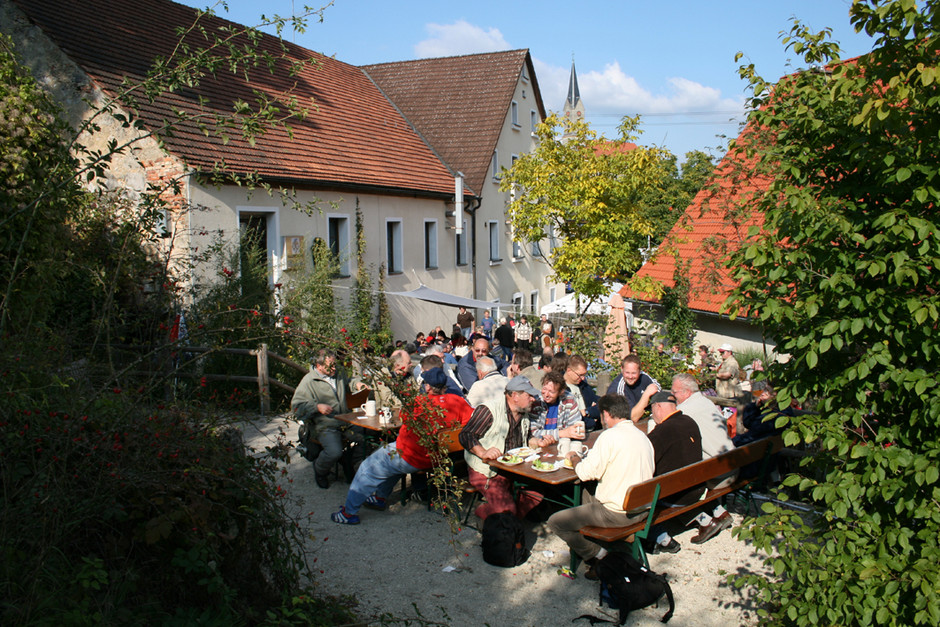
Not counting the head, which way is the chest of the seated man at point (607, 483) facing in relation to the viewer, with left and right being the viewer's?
facing away from the viewer and to the left of the viewer

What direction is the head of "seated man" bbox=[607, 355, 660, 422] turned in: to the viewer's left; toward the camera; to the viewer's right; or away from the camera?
toward the camera

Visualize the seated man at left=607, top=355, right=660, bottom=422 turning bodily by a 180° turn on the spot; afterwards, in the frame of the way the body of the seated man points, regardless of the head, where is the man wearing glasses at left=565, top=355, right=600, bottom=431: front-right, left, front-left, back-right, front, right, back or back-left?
left

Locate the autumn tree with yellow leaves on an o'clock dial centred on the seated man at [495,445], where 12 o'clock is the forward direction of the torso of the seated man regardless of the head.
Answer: The autumn tree with yellow leaves is roughly at 8 o'clock from the seated man.

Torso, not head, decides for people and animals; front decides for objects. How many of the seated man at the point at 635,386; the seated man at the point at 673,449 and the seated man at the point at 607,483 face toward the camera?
1

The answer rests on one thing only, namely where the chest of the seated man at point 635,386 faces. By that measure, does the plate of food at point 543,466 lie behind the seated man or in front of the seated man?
in front

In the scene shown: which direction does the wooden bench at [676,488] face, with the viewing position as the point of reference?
facing away from the viewer and to the left of the viewer

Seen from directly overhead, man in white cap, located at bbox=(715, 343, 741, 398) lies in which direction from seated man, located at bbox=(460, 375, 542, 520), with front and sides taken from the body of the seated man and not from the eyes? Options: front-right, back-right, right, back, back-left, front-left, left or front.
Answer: left

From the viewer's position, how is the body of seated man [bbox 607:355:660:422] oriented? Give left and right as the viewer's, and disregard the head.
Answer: facing the viewer

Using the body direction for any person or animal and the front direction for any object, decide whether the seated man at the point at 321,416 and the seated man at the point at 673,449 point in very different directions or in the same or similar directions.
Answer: very different directions

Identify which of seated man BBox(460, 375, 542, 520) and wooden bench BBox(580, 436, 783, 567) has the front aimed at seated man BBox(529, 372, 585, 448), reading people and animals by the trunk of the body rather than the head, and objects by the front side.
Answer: the wooden bench

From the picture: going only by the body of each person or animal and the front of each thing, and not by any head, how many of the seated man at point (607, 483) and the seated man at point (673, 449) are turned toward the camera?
0

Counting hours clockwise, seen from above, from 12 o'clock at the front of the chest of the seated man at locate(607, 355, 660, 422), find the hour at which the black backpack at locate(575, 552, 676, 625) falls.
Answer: The black backpack is roughly at 12 o'clock from the seated man.

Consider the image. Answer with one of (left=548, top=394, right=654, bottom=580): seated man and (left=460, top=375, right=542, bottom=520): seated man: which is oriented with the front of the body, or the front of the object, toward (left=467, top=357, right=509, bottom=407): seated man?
(left=548, top=394, right=654, bottom=580): seated man

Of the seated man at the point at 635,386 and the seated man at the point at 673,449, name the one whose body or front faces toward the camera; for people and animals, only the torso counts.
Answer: the seated man at the point at 635,386

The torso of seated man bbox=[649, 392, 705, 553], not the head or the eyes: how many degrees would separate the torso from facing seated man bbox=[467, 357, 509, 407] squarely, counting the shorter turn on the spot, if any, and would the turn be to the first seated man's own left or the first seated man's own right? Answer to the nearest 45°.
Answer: approximately 45° to the first seated man's own left

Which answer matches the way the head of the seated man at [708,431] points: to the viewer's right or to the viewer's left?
to the viewer's left

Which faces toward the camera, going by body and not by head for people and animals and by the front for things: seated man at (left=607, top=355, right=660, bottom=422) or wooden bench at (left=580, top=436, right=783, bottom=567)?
the seated man

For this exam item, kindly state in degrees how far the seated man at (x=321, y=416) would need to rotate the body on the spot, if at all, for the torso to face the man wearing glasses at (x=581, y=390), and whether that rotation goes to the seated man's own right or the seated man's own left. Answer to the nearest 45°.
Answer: approximately 45° to the seated man's own left
